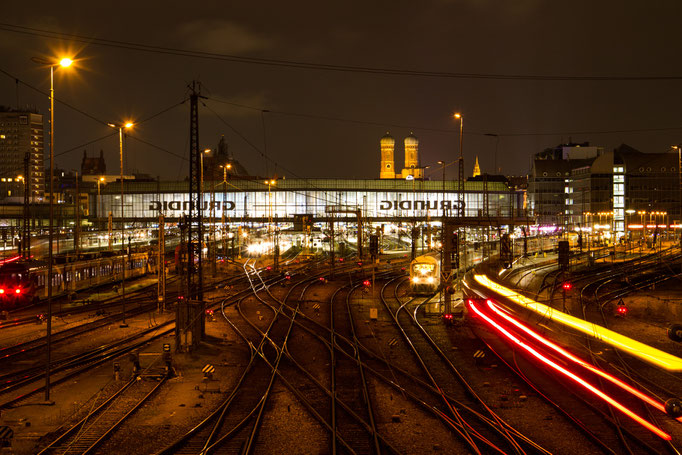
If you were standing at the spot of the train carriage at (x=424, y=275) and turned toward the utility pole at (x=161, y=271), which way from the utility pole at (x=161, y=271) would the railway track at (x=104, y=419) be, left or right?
left

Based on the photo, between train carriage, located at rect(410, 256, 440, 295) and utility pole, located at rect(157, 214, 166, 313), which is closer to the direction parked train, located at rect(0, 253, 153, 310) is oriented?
the train carriage

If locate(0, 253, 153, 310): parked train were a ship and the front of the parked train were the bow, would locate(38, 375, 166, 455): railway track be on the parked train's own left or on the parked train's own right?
on the parked train's own right

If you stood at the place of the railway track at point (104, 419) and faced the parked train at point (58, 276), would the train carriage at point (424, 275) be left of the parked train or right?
right

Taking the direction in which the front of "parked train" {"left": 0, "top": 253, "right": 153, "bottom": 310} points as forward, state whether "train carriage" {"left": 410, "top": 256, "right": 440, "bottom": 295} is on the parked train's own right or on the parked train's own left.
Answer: on the parked train's own right

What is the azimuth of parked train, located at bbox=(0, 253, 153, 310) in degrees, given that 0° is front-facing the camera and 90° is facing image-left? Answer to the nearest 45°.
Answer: approximately 225°

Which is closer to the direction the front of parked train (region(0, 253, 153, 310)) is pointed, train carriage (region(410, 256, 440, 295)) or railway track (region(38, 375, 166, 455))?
the train carriage

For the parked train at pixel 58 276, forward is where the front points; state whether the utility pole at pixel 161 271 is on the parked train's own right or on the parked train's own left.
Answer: on the parked train's own right
